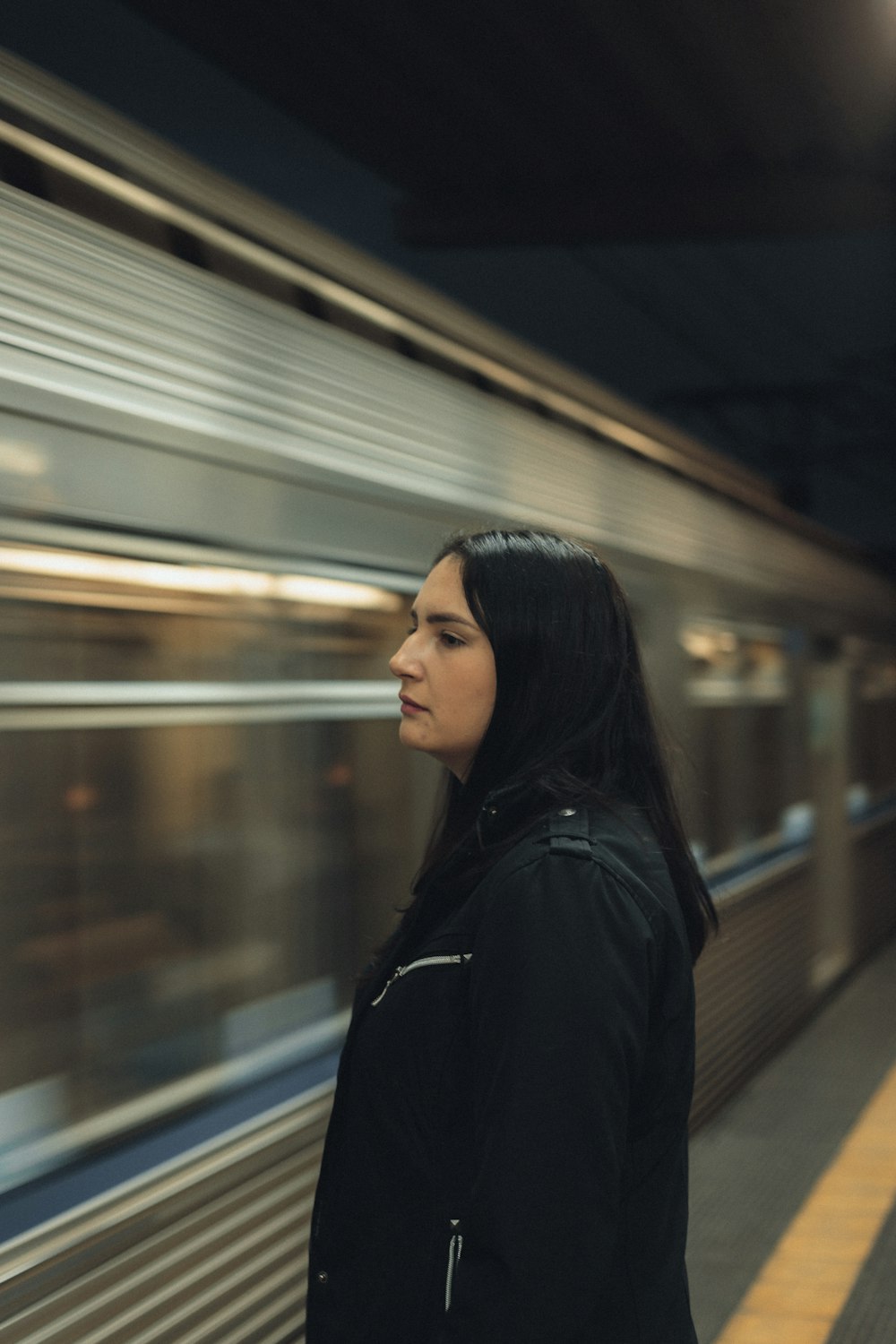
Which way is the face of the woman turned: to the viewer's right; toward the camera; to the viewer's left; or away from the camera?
to the viewer's left

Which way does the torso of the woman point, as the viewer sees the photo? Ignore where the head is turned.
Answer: to the viewer's left
